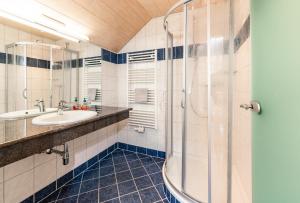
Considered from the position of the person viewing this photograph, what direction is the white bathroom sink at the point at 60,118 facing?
facing the viewer and to the right of the viewer

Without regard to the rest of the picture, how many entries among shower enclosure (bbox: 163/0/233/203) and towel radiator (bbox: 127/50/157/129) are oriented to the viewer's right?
0

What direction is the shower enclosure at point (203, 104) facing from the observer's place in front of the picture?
facing the viewer and to the left of the viewer

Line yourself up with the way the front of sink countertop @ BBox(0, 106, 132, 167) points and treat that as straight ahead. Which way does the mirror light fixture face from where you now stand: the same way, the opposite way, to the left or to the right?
the same way

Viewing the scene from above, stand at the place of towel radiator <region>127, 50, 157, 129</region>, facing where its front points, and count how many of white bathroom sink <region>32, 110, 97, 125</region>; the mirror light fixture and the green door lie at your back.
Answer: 0

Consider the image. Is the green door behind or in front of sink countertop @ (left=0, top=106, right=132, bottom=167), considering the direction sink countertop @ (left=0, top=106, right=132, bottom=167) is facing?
in front

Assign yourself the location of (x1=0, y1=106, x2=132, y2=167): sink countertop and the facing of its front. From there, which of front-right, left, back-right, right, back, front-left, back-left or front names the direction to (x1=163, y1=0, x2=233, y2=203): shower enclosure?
front-left

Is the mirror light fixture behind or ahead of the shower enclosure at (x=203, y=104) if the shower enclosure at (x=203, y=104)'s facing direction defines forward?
ahead

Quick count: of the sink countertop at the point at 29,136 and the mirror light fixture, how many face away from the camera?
0

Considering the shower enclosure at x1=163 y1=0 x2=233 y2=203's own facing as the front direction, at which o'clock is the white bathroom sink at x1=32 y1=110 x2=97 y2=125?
The white bathroom sink is roughly at 1 o'clock from the shower enclosure.

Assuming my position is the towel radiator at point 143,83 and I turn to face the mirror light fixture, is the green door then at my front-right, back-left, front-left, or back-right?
front-left

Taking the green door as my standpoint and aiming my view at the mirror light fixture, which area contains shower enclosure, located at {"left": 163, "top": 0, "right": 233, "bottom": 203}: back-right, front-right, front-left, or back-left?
front-right

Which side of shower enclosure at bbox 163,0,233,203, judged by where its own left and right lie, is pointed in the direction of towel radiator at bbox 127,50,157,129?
right

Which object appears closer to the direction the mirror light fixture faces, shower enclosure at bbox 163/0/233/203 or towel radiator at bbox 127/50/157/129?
the shower enclosure
